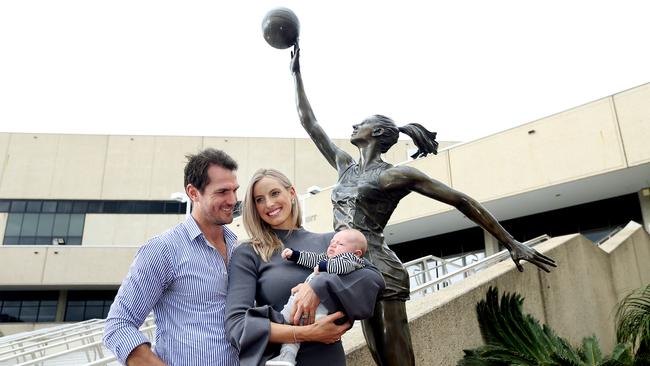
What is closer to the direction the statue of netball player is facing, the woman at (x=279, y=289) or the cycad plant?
the woman

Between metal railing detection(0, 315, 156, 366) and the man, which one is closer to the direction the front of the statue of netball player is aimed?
the man

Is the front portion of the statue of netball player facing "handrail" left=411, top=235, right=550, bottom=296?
no

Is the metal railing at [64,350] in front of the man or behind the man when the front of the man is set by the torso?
behind

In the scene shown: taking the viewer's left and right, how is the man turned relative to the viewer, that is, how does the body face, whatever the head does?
facing the viewer and to the right of the viewer

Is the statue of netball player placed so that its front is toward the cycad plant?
no

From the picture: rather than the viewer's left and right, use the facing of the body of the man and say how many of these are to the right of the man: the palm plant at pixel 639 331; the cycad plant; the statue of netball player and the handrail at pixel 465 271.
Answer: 0

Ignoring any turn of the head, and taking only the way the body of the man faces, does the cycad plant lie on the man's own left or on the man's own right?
on the man's own left

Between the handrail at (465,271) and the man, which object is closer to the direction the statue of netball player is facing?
the man

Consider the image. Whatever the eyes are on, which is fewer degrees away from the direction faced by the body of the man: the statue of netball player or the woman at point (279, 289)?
the woman

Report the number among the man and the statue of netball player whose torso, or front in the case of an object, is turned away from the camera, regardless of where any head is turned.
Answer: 0

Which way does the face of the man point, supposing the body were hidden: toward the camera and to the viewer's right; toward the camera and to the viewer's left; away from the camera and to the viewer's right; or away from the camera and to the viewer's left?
toward the camera and to the viewer's right

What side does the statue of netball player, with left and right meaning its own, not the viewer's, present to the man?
front

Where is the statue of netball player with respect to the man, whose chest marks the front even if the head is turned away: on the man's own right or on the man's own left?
on the man's own left

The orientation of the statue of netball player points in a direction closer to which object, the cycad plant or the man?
the man

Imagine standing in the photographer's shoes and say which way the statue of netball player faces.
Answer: facing the viewer and to the left of the viewer
